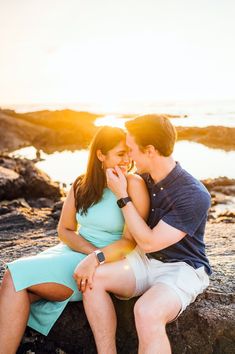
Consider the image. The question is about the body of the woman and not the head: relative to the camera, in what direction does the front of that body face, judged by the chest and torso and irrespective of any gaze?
toward the camera

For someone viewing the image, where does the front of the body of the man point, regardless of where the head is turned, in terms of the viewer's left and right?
facing the viewer and to the left of the viewer

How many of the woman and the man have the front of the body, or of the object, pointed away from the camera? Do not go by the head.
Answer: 0

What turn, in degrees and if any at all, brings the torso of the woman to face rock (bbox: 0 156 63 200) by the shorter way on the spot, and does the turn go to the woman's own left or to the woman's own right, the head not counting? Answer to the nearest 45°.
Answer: approximately 180°

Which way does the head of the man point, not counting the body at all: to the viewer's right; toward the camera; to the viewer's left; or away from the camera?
to the viewer's left

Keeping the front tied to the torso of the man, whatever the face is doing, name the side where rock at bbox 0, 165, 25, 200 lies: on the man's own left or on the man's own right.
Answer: on the man's own right

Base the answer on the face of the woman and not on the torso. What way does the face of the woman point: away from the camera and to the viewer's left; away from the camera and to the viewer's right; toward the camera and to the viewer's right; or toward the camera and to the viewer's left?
toward the camera and to the viewer's right

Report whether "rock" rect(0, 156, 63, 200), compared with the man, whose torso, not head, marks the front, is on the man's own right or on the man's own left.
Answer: on the man's own right
